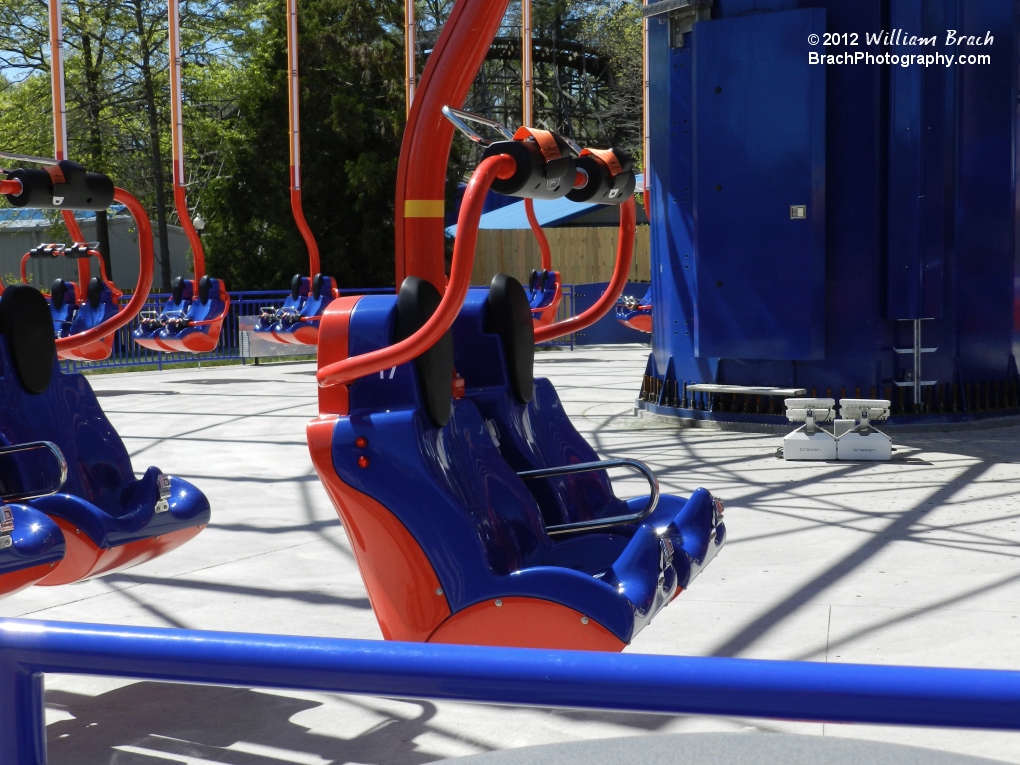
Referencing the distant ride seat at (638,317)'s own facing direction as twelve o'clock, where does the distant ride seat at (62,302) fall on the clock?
the distant ride seat at (62,302) is roughly at 12 o'clock from the distant ride seat at (638,317).

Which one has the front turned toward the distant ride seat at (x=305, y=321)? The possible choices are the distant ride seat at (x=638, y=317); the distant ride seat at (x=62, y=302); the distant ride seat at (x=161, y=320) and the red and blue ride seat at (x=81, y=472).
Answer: the distant ride seat at (x=638, y=317)

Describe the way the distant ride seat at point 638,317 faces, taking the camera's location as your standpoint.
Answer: facing to the left of the viewer

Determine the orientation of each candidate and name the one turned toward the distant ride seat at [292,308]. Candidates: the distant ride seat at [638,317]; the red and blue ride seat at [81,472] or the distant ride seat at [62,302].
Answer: the distant ride seat at [638,317]

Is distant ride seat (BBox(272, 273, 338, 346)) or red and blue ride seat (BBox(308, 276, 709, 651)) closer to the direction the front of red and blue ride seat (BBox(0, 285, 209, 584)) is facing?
the red and blue ride seat

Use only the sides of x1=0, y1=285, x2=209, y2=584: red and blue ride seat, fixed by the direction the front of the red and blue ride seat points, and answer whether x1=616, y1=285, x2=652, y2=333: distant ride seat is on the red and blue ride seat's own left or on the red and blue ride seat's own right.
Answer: on the red and blue ride seat's own left

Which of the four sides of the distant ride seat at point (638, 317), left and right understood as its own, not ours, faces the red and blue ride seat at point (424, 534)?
left

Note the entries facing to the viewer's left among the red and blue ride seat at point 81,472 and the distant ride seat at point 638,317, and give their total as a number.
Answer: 1

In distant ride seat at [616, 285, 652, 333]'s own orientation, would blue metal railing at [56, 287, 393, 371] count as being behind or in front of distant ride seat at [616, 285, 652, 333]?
in front

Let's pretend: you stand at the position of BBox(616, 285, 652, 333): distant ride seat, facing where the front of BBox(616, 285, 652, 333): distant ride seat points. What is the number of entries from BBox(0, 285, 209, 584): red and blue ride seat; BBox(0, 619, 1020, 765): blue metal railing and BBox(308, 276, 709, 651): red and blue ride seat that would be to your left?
3

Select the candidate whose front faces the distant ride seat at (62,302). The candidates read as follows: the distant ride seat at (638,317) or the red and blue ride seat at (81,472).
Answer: the distant ride seat at (638,317)
